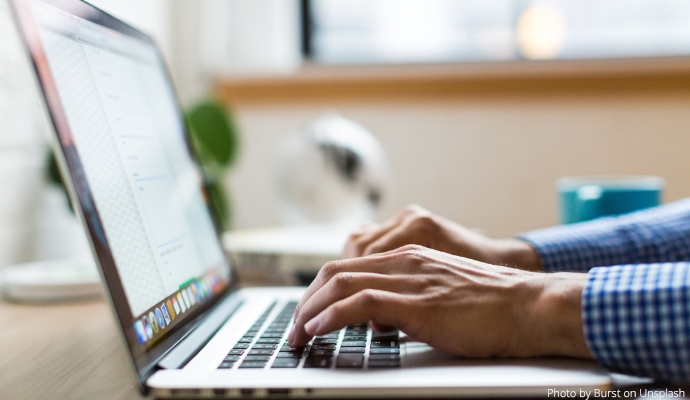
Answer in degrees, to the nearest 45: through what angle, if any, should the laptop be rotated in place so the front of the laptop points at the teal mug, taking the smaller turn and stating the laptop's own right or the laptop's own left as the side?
approximately 45° to the laptop's own left

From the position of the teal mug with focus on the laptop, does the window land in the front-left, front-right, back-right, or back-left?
back-right

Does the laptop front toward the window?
no

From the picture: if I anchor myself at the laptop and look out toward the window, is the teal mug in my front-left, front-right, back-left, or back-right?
front-right

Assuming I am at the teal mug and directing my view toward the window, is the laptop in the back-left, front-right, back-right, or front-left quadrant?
back-left

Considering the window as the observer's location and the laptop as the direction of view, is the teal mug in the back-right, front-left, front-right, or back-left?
front-left

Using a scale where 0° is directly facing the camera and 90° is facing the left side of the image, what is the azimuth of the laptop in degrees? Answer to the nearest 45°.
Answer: approximately 270°
